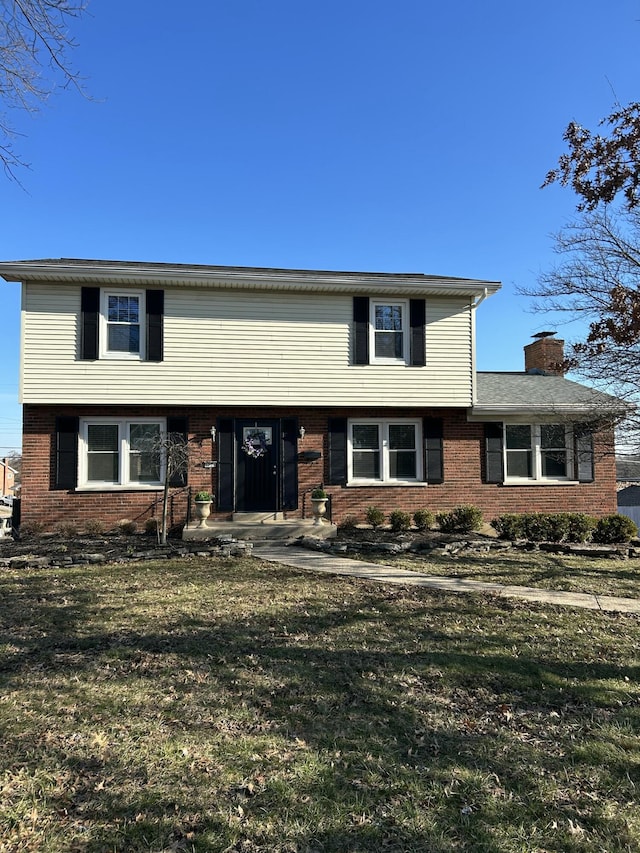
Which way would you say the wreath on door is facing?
toward the camera

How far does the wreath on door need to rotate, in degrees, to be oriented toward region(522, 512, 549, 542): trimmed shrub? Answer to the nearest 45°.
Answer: approximately 90° to its left

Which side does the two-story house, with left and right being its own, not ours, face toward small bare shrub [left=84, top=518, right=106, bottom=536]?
right

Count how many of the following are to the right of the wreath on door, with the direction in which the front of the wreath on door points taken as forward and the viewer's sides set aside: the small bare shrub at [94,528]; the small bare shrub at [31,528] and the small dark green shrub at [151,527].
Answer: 3

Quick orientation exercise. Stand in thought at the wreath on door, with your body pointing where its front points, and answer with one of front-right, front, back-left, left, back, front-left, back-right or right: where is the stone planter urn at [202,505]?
front-right

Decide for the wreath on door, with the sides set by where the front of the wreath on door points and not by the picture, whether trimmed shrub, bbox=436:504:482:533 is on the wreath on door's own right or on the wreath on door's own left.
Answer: on the wreath on door's own left

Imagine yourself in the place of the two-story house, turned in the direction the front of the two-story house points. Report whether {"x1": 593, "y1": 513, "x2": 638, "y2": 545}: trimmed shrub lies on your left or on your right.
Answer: on your left

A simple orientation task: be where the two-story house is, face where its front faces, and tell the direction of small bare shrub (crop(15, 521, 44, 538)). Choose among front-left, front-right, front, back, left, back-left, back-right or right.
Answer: right

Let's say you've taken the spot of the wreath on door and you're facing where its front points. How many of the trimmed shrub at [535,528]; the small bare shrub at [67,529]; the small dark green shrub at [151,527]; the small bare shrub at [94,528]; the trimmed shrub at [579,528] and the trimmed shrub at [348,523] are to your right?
3

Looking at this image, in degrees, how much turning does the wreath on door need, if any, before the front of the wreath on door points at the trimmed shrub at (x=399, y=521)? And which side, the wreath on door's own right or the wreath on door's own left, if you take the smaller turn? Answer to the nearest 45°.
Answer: approximately 90° to the wreath on door's own left

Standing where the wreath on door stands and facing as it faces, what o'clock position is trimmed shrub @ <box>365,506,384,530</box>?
The trimmed shrub is roughly at 9 o'clock from the wreath on door.

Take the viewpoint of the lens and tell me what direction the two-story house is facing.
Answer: facing the viewer

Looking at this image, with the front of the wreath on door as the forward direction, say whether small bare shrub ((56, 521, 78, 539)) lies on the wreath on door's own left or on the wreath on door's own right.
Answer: on the wreath on door's own right
